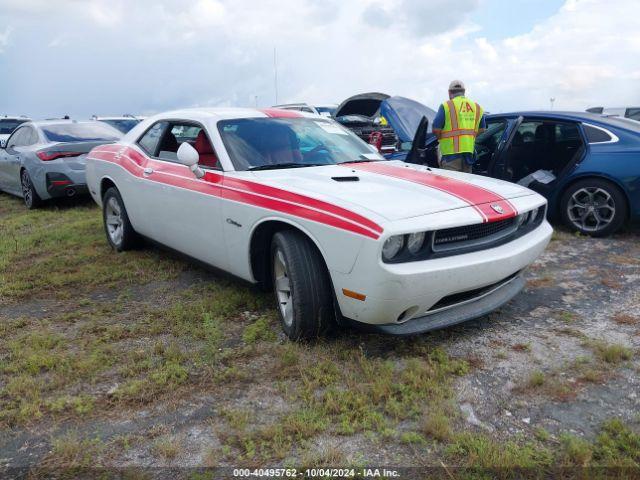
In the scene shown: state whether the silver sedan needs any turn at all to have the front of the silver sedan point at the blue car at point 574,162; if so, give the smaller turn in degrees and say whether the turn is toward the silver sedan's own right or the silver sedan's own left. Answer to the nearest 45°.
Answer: approximately 180°

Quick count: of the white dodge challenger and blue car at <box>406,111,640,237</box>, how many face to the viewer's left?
1

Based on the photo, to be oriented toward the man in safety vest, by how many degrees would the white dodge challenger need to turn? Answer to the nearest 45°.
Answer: approximately 90° to its left

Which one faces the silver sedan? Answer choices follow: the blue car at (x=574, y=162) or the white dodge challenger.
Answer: the blue car

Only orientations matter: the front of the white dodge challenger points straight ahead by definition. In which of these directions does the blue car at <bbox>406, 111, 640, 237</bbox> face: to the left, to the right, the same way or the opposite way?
the opposite way

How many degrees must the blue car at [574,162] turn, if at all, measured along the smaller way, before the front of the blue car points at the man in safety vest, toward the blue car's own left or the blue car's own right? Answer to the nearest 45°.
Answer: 0° — it already faces them

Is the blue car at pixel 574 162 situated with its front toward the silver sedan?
yes

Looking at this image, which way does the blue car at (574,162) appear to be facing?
to the viewer's left

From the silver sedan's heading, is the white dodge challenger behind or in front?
behind

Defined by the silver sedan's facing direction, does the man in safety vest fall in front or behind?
behind

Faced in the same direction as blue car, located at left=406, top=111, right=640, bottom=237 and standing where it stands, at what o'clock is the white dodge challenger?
The white dodge challenger is roughly at 10 o'clock from the blue car.

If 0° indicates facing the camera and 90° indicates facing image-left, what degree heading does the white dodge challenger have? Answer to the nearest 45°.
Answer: approximately 315°

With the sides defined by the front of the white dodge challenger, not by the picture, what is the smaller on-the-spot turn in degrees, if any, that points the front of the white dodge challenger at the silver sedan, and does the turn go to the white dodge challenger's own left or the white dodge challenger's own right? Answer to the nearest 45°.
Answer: approximately 180°

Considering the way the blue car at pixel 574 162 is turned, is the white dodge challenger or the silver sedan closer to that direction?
the silver sedan
